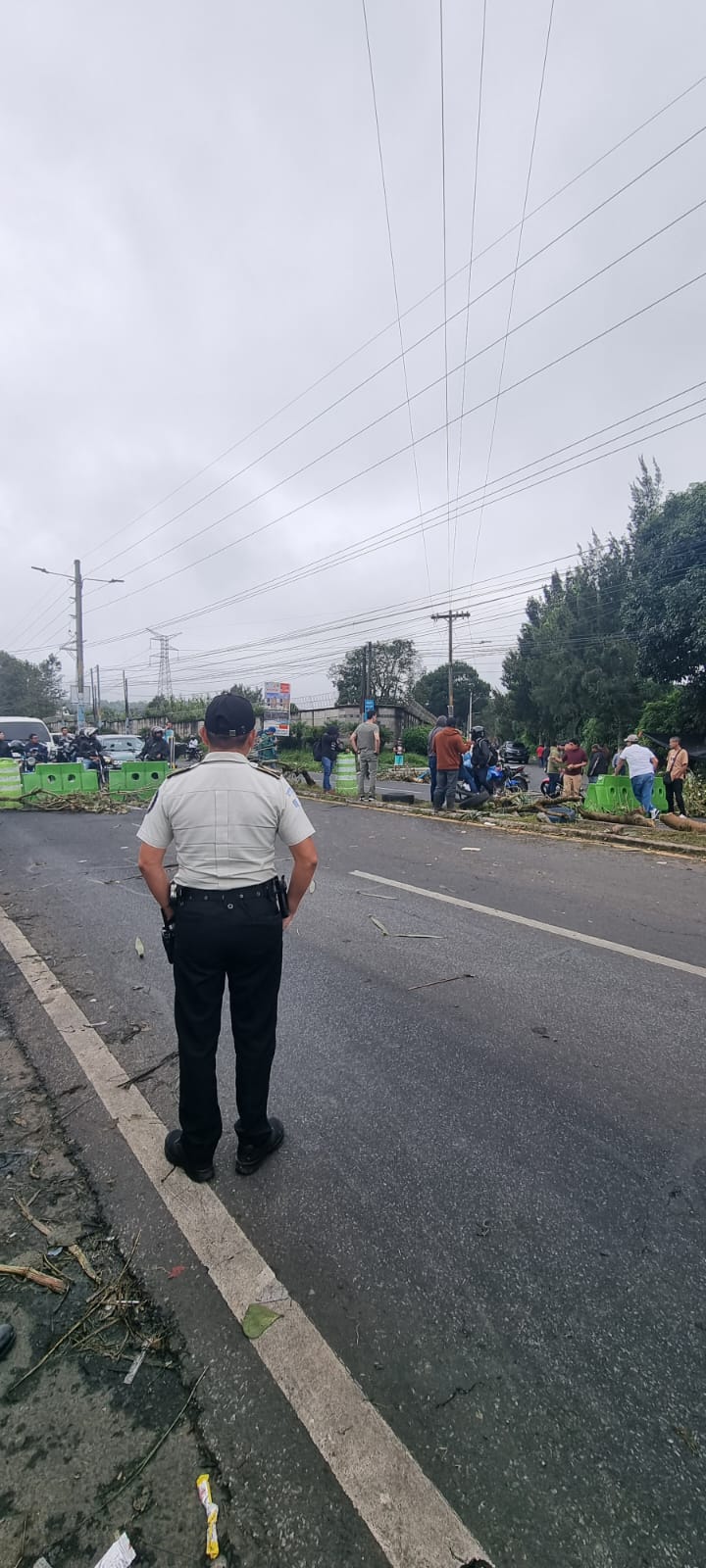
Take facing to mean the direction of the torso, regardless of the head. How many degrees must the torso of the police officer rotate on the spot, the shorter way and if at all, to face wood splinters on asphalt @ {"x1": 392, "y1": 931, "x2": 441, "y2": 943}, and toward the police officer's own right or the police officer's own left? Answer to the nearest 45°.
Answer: approximately 45° to the police officer's own right

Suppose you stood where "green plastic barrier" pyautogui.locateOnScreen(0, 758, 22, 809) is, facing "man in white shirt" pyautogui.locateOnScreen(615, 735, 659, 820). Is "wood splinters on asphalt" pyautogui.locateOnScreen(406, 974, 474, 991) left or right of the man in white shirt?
right

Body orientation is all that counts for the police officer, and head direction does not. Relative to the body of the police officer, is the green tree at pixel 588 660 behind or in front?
in front

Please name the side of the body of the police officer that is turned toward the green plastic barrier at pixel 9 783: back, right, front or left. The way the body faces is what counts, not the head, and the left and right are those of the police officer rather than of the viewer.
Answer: front

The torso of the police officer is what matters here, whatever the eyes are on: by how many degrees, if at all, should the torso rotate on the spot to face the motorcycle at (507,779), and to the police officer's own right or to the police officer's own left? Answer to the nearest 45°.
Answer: approximately 45° to the police officer's own right

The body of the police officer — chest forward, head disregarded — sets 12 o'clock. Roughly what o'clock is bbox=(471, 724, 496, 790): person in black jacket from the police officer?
The person in black jacket is roughly at 1 o'clock from the police officer.

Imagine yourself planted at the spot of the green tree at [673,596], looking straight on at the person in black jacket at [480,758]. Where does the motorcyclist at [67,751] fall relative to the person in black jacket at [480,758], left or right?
right

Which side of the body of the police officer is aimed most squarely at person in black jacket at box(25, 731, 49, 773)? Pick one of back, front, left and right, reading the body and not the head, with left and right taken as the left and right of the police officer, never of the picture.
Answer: front

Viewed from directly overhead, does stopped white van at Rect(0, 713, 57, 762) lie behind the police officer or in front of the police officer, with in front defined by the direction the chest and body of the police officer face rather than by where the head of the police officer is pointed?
in front

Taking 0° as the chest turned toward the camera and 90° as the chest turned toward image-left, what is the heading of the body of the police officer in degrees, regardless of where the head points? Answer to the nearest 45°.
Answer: approximately 180°

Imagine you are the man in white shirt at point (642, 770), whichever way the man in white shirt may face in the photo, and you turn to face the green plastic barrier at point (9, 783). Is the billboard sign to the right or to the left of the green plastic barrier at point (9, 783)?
right

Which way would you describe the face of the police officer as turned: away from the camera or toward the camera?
away from the camera

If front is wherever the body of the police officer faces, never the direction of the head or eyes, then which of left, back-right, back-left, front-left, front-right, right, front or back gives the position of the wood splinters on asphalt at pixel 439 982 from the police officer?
front-right

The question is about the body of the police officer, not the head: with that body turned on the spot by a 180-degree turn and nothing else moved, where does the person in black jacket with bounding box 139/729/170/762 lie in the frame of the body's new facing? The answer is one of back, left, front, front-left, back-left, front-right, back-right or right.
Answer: back

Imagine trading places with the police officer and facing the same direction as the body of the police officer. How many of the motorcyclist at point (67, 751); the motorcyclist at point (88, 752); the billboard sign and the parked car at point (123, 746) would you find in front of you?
4
